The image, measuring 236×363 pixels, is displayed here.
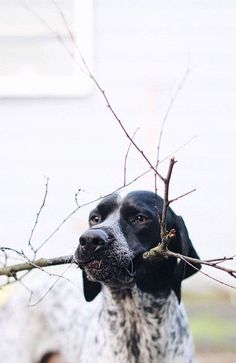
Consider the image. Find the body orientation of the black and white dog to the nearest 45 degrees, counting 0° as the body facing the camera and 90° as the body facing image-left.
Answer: approximately 315°
